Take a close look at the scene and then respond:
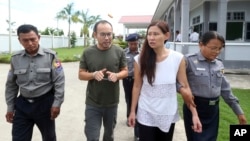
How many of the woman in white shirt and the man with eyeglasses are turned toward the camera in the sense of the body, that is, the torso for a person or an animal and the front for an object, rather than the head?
2

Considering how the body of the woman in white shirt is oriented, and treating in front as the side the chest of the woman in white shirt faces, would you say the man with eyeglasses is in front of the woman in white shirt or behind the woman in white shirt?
behind

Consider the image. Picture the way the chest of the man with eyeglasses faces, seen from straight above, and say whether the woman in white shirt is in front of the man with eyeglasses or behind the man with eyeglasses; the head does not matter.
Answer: in front

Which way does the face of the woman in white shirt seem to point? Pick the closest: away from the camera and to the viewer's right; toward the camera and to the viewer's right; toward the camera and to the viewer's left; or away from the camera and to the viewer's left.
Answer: toward the camera and to the viewer's left

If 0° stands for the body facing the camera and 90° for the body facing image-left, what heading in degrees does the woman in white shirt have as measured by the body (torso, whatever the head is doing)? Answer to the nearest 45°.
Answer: approximately 0°
